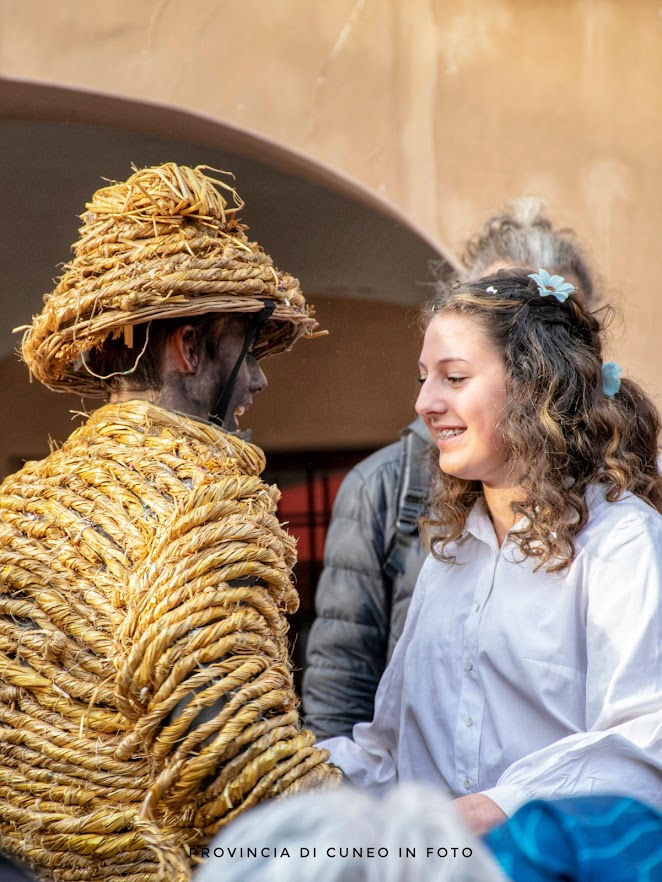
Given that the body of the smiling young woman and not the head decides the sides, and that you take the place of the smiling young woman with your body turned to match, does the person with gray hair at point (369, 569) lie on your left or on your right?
on your right

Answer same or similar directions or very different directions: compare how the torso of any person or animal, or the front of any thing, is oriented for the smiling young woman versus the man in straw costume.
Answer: very different directions

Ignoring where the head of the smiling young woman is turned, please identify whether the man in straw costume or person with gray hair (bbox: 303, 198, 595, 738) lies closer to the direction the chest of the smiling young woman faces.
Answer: the man in straw costume

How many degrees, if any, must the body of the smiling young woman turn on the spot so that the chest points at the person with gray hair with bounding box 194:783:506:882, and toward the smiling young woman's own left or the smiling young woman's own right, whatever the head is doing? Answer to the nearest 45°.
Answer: approximately 45° to the smiling young woman's own left

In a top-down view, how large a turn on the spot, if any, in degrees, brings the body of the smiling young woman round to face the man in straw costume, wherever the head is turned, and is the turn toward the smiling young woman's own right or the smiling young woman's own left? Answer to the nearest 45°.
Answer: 0° — they already face them

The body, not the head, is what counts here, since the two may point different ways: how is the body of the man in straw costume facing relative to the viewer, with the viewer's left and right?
facing away from the viewer and to the right of the viewer

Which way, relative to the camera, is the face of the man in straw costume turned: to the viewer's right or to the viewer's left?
to the viewer's right

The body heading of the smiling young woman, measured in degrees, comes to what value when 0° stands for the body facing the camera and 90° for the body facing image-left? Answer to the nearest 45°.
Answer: approximately 45°
